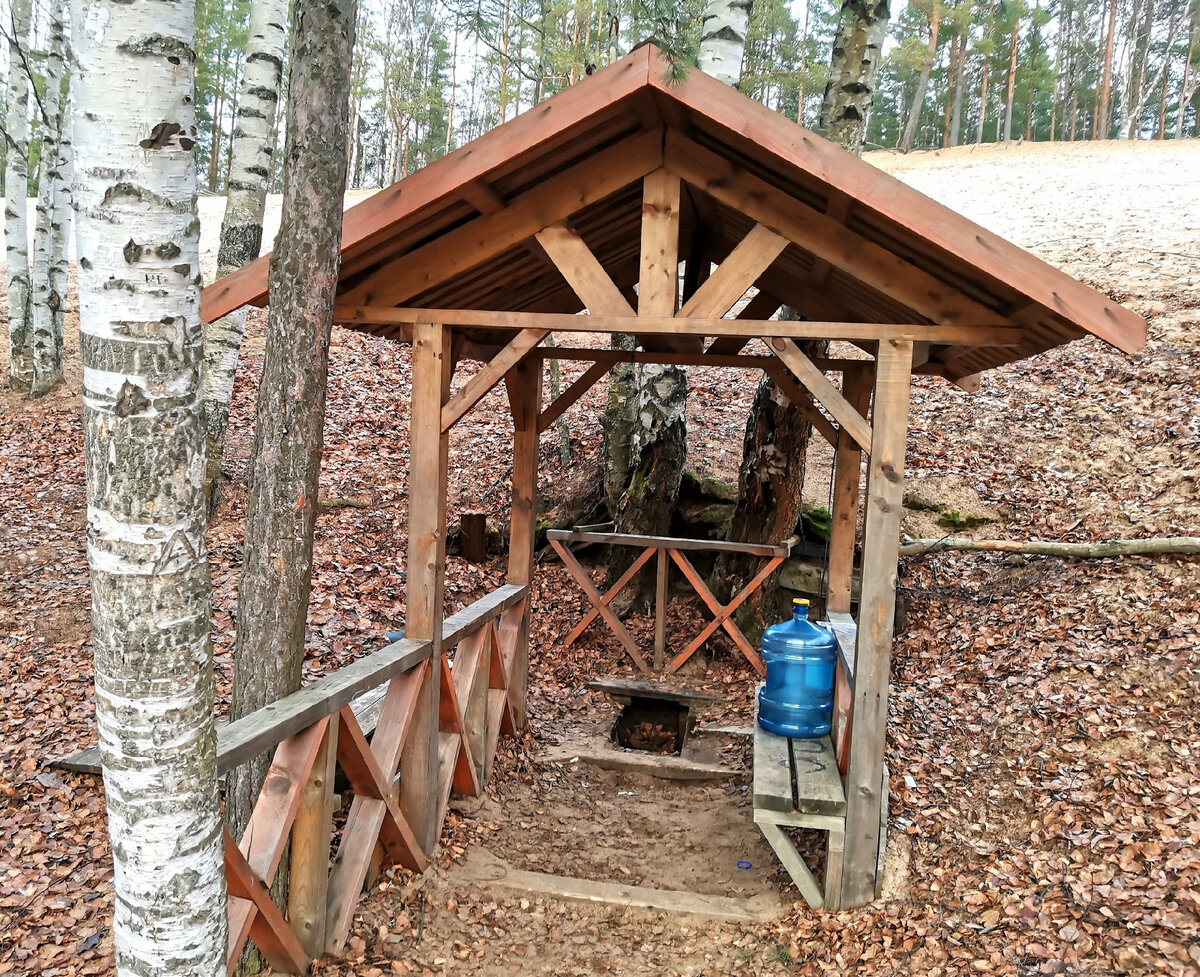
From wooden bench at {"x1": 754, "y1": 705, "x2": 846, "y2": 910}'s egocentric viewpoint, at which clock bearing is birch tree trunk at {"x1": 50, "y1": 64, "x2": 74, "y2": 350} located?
The birch tree trunk is roughly at 1 o'clock from the wooden bench.

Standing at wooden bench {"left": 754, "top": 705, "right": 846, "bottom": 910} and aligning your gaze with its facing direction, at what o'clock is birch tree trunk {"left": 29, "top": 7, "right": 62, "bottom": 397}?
The birch tree trunk is roughly at 1 o'clock from the wooden bench.

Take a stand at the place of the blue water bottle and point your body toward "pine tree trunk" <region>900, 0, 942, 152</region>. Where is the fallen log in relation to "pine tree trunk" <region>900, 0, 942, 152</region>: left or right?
right

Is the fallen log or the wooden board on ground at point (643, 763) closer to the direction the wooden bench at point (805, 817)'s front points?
the wooden board on ground

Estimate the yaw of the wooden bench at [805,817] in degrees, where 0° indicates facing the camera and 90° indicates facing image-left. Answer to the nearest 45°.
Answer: approximately 90°

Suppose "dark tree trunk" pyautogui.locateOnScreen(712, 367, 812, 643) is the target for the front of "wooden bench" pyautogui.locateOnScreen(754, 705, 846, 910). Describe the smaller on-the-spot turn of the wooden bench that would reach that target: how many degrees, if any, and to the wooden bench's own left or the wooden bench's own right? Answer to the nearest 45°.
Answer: approximately 90° to the wooden bench's own right

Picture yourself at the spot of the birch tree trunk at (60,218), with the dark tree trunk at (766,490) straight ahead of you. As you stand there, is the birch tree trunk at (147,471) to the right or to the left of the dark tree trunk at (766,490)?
right

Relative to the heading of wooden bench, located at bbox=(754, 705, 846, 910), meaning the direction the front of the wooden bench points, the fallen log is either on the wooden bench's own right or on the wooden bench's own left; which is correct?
on the wooden bench's own right

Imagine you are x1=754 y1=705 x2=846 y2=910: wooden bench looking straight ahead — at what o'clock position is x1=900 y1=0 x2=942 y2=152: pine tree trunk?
The pine tree trunk is roughly at 3 o'clock from the wooden bench.
